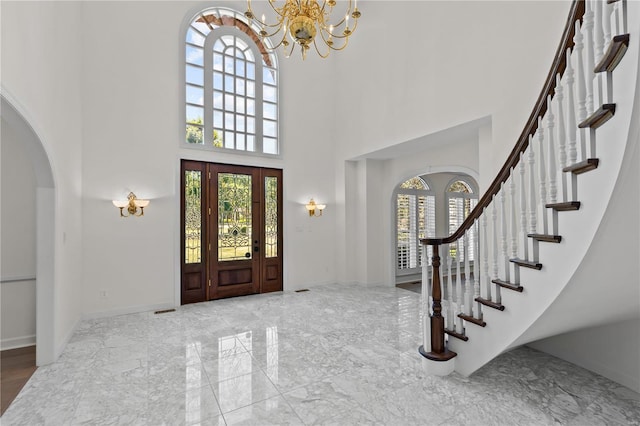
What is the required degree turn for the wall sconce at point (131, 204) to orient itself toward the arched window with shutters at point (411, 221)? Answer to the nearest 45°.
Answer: approximately 90° to its left

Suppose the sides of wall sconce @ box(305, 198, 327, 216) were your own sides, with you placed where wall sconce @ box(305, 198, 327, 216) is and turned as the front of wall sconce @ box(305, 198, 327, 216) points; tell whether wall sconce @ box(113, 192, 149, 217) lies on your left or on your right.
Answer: on your right

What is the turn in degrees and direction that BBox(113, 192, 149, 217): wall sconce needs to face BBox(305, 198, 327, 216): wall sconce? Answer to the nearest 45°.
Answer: approximately 90° to its left

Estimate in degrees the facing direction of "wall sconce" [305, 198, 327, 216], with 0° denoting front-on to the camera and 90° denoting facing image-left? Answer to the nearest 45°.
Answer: approximately 315°

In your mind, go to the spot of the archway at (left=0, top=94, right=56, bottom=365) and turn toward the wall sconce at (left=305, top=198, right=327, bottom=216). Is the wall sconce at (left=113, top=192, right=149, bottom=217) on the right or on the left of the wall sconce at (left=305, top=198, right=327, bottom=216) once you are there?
left

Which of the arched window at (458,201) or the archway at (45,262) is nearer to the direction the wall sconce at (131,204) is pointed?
the archway

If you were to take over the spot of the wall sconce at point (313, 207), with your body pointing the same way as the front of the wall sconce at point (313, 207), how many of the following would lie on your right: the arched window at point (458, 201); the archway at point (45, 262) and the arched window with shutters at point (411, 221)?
1

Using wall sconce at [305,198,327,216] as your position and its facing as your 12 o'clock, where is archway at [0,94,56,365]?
The archway is roughly at 3 o'clock from the wall sconce.

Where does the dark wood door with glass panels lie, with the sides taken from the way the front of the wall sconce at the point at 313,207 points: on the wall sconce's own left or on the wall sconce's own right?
on the wall sconce's own right

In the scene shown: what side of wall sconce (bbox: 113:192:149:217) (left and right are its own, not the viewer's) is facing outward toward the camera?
front

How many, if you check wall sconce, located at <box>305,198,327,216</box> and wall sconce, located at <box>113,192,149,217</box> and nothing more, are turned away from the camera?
0
